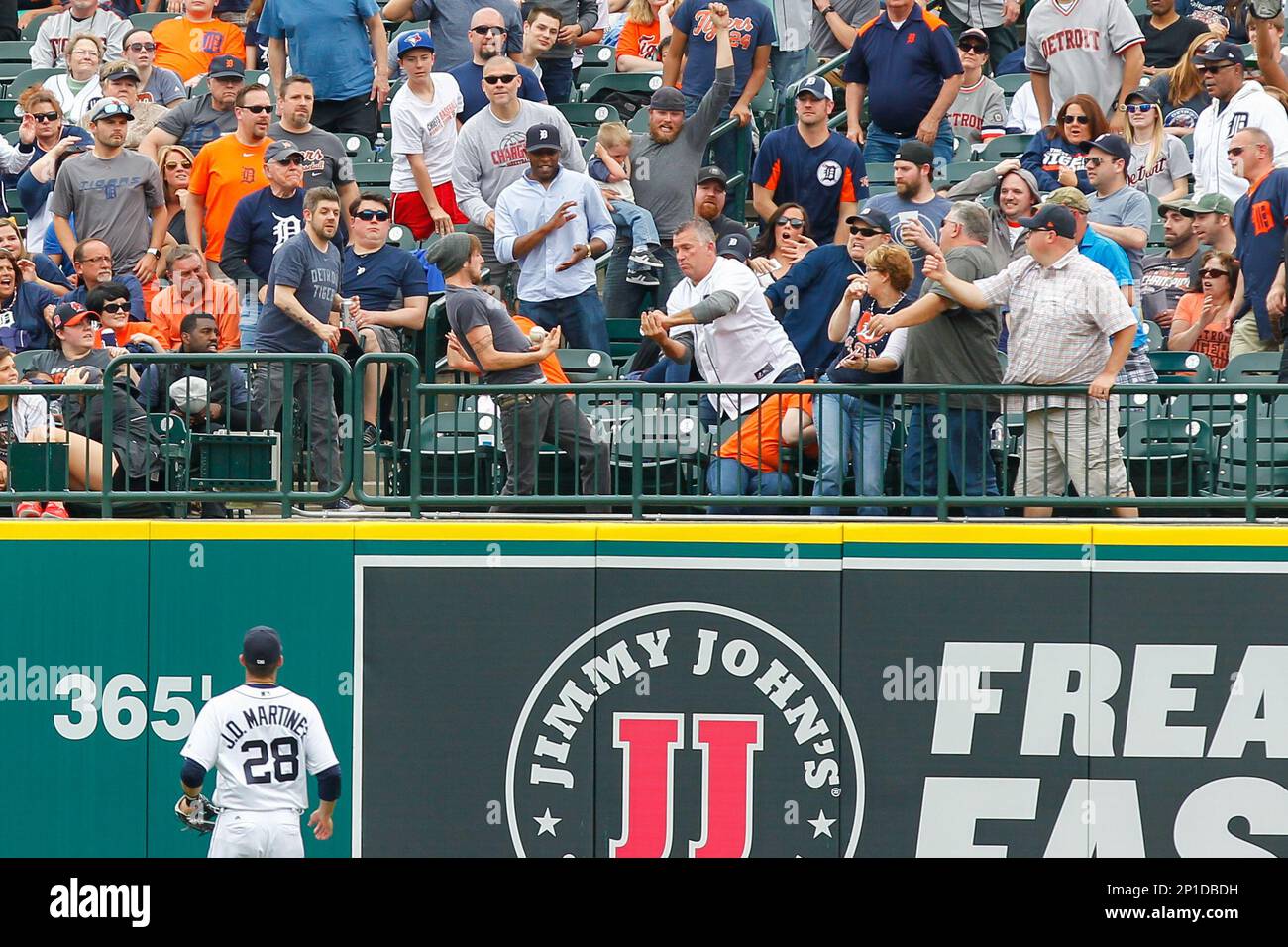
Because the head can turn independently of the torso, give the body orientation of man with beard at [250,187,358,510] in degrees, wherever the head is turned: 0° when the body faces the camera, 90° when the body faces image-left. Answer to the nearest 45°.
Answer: approximately 315°

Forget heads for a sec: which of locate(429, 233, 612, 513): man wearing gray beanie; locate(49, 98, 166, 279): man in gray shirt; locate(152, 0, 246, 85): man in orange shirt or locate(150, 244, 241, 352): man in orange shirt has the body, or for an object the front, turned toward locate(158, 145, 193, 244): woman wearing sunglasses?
locate(152, 0, 246, 85): man in orange shirt

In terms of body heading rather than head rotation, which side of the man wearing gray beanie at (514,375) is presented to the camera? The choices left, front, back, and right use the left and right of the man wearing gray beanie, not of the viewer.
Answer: right

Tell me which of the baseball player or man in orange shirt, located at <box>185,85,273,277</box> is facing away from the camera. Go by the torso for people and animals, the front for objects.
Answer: the baseball player

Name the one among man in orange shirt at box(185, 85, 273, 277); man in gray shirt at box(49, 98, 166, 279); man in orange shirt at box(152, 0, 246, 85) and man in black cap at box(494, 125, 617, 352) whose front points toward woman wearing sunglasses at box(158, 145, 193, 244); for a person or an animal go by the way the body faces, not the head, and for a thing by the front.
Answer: man in orange shirt at box(152, 0, 246, 85)

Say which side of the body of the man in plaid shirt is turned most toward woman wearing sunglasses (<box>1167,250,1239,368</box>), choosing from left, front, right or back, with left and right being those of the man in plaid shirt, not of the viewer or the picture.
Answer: back

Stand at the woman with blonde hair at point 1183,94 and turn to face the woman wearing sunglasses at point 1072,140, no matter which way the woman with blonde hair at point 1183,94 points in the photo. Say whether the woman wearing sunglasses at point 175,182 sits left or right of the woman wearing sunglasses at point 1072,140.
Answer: right

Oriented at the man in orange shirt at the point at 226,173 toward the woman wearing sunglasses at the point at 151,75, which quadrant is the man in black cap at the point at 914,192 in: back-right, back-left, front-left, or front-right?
back-right

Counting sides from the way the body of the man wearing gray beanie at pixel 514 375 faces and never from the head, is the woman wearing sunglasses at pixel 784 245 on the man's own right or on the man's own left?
on the man's own left

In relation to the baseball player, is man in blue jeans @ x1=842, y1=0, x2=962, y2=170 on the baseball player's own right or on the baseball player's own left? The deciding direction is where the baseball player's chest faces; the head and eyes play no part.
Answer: on the baseball player's own right

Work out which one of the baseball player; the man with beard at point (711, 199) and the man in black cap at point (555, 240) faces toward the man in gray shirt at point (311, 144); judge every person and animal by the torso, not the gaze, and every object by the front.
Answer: the baseball player

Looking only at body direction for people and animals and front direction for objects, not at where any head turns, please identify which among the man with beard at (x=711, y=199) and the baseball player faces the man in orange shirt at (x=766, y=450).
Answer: the man with beard

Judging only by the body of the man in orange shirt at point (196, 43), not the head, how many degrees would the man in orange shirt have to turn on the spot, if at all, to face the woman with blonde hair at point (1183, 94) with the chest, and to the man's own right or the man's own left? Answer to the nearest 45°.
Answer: approximately 45° to the man's own left
